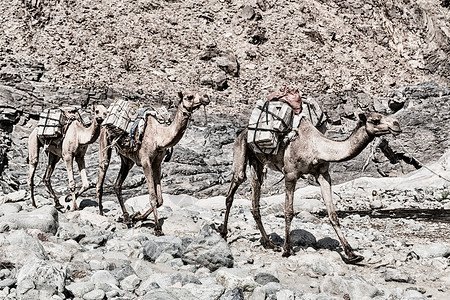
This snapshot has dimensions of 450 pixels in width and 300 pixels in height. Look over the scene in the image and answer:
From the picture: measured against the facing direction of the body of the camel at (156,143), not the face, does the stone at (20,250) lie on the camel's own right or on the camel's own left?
on the camel's own right

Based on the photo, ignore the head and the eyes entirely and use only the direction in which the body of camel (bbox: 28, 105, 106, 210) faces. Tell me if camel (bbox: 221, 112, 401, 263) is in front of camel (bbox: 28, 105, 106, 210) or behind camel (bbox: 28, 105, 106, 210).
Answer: in front

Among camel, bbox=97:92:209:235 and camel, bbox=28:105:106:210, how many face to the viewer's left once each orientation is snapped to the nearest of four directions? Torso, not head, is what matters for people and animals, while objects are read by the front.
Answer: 0

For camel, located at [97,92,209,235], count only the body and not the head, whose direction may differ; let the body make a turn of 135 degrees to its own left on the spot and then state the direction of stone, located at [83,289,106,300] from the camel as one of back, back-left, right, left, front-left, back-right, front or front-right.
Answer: back

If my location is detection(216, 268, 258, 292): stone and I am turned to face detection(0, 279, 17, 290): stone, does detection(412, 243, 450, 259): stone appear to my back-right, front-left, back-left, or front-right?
back-right

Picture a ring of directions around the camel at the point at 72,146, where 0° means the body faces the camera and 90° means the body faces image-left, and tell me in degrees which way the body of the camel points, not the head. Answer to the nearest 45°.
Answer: approximately 315°

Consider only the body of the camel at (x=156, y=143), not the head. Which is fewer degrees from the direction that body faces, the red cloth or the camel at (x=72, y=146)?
the red cloth

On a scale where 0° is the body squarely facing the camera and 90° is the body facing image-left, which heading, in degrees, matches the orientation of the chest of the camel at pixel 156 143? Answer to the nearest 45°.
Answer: approximately 315°

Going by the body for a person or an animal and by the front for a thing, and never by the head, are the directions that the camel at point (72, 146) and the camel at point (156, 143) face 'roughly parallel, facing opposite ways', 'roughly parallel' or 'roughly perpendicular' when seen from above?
roughly parallel

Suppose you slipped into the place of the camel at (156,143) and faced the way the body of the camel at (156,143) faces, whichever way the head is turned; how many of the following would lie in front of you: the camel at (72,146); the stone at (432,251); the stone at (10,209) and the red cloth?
2

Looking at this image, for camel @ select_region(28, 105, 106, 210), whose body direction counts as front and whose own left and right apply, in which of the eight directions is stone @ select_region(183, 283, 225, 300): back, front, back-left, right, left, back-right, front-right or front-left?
front-right

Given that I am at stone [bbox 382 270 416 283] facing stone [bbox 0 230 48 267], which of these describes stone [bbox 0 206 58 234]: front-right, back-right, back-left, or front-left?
front-right
